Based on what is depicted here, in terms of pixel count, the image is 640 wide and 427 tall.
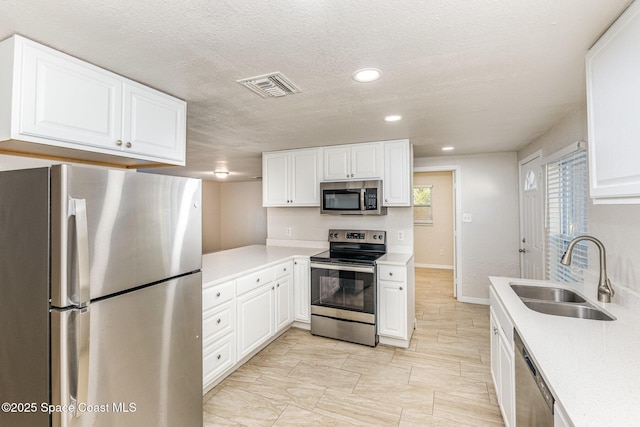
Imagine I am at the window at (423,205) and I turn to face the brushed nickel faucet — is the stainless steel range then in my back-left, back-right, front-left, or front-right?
front-right

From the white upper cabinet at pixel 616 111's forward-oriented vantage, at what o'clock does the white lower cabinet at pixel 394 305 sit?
The white lower cabinet is roughly at 1 o'clock from the white upper cabinet.

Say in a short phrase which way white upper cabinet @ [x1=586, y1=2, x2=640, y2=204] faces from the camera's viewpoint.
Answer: facing to the left of the viewer

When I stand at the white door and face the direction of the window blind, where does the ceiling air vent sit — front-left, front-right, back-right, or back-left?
front-right

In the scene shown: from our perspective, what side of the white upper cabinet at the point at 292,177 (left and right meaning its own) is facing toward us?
front

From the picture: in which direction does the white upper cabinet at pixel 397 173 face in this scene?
toward the camera

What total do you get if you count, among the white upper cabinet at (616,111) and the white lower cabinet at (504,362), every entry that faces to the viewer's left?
2

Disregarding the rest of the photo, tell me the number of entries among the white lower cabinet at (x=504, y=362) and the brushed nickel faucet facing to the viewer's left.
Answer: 2

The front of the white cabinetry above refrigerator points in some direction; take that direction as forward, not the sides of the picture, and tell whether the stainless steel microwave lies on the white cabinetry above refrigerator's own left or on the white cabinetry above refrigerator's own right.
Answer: on the white cabinetry above refrigerator's own left

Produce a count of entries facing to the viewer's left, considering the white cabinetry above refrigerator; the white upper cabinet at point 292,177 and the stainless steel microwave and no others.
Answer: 0

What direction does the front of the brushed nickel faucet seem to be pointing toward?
to the viewer's left

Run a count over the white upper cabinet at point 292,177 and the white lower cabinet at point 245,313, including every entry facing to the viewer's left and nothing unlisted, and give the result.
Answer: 0

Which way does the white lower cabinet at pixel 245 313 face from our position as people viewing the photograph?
facing the viewer and to the right of the viewer

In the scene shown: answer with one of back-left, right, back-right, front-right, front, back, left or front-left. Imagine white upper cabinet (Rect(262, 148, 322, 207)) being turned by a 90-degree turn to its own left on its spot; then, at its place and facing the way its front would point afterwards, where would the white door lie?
front

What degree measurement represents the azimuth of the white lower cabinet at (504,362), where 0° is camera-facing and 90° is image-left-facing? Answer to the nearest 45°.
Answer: approximately 90°

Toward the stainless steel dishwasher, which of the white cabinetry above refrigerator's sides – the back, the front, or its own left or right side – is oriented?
front

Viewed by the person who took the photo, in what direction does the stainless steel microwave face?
facing the viewer
